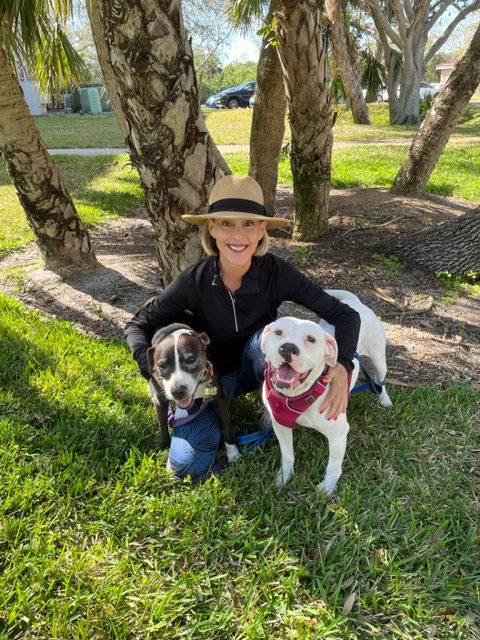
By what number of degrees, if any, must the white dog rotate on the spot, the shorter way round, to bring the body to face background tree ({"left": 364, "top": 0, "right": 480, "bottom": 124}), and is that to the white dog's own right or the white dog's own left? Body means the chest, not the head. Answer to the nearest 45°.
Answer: approximately 135° to the white dog's own right

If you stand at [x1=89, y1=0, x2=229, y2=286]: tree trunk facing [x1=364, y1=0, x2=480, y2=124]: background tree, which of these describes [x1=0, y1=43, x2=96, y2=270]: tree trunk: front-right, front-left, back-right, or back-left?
front-left

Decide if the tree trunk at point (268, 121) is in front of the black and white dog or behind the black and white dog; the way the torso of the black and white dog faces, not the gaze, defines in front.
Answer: behind

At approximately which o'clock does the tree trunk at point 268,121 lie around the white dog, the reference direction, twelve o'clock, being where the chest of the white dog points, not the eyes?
The tree trunk is roughly at 4 o'clock from the white dog.

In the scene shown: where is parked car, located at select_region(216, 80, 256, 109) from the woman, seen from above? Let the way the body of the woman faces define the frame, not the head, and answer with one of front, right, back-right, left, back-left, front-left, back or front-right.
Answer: back

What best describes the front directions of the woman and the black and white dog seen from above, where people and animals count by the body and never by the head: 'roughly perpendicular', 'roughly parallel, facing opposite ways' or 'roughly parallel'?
roughly parallel

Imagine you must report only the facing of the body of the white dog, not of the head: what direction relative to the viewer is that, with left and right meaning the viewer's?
facing the viewer and to the left of the viewer

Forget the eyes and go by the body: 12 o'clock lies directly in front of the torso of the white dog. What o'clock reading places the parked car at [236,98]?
The parked car is roughly at 4 o'clock from the white dog.

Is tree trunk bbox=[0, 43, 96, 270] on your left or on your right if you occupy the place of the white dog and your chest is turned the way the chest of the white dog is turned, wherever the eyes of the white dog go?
on your right

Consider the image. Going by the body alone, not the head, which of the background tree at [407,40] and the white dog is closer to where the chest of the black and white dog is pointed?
the white dog

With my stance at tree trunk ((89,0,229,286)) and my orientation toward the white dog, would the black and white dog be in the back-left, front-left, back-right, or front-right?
front-right

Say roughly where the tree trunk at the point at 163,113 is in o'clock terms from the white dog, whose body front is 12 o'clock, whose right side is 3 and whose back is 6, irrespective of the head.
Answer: The tree trunk is roughly at 3 o'clock from the white dog.

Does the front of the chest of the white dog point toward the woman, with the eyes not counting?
no

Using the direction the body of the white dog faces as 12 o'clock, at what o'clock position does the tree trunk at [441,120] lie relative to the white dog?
The tree trunk is roughly at 5 o'clock from the white dog.

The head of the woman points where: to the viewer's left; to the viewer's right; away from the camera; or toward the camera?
toward the camera

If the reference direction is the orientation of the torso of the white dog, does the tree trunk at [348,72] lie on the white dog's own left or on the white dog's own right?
on the white dog's own right

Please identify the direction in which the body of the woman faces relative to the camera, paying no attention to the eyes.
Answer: toward the camera

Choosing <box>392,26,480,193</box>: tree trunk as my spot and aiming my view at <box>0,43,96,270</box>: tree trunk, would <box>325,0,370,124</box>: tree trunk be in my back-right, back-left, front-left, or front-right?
back-right

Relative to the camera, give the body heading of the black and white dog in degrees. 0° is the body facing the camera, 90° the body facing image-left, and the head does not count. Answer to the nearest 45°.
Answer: approximately 0°

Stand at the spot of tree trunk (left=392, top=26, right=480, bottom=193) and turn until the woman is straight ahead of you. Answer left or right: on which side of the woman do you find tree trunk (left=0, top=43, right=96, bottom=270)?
right
